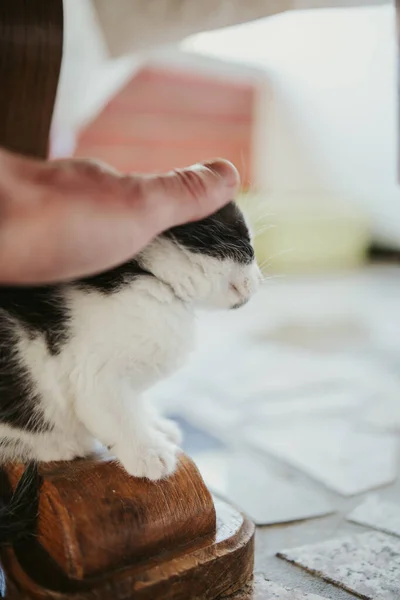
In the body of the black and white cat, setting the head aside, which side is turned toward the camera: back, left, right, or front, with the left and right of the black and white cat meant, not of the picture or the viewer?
right

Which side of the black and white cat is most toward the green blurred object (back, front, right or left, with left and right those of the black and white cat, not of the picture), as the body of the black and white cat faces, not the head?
left

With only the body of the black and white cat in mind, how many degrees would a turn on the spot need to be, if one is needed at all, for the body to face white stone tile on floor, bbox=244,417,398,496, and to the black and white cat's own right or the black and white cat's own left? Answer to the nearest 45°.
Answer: approximately 45° to the black and white cat's own left
